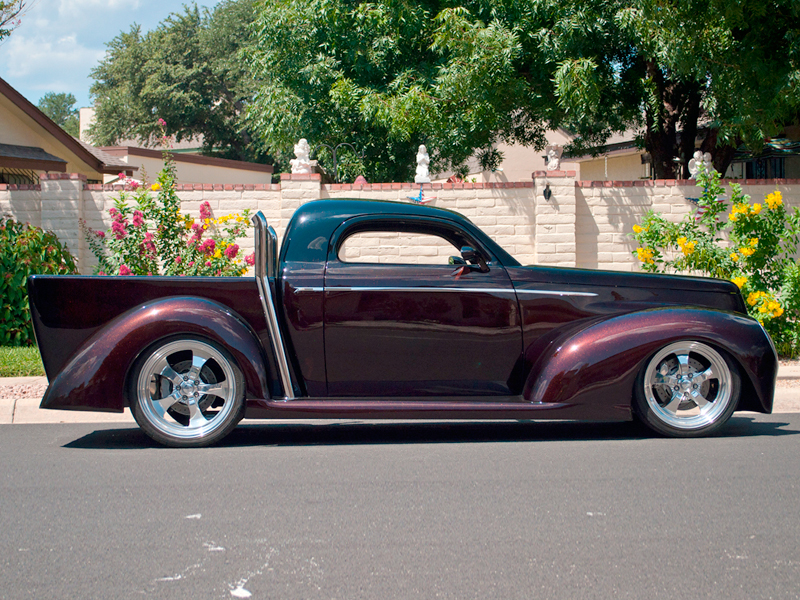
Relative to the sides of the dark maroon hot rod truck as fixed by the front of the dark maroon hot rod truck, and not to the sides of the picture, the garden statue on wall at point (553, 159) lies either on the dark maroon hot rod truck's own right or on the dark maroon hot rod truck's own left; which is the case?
on the dark maroon hot rod truck's own left

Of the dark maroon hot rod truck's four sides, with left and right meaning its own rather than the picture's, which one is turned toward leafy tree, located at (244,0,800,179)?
left

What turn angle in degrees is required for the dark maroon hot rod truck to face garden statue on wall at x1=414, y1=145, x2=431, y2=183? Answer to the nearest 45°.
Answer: approximately 90° to its left

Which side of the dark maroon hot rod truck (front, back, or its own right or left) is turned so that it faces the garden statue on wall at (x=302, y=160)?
left

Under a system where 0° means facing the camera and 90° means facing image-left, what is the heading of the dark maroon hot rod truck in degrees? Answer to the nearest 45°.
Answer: approximately 270°
